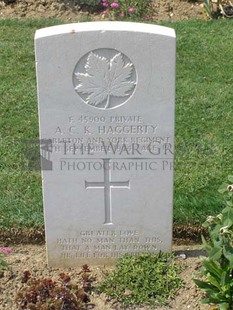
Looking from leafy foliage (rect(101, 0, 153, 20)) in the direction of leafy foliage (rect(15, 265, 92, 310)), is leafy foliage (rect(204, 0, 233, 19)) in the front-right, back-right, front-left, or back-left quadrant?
back-left

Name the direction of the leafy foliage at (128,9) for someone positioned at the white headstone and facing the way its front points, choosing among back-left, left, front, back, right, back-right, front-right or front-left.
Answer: back

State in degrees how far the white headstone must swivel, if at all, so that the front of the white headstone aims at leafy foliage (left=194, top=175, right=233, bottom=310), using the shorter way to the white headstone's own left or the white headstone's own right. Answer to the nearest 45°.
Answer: approximately 45° to the white headstone's own left

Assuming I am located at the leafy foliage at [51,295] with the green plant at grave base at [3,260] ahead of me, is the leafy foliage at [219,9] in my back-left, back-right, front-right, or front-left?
front-right

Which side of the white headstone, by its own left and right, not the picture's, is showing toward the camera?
front

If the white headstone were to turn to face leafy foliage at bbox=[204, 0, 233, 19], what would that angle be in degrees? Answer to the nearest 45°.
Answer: approximately 180°
